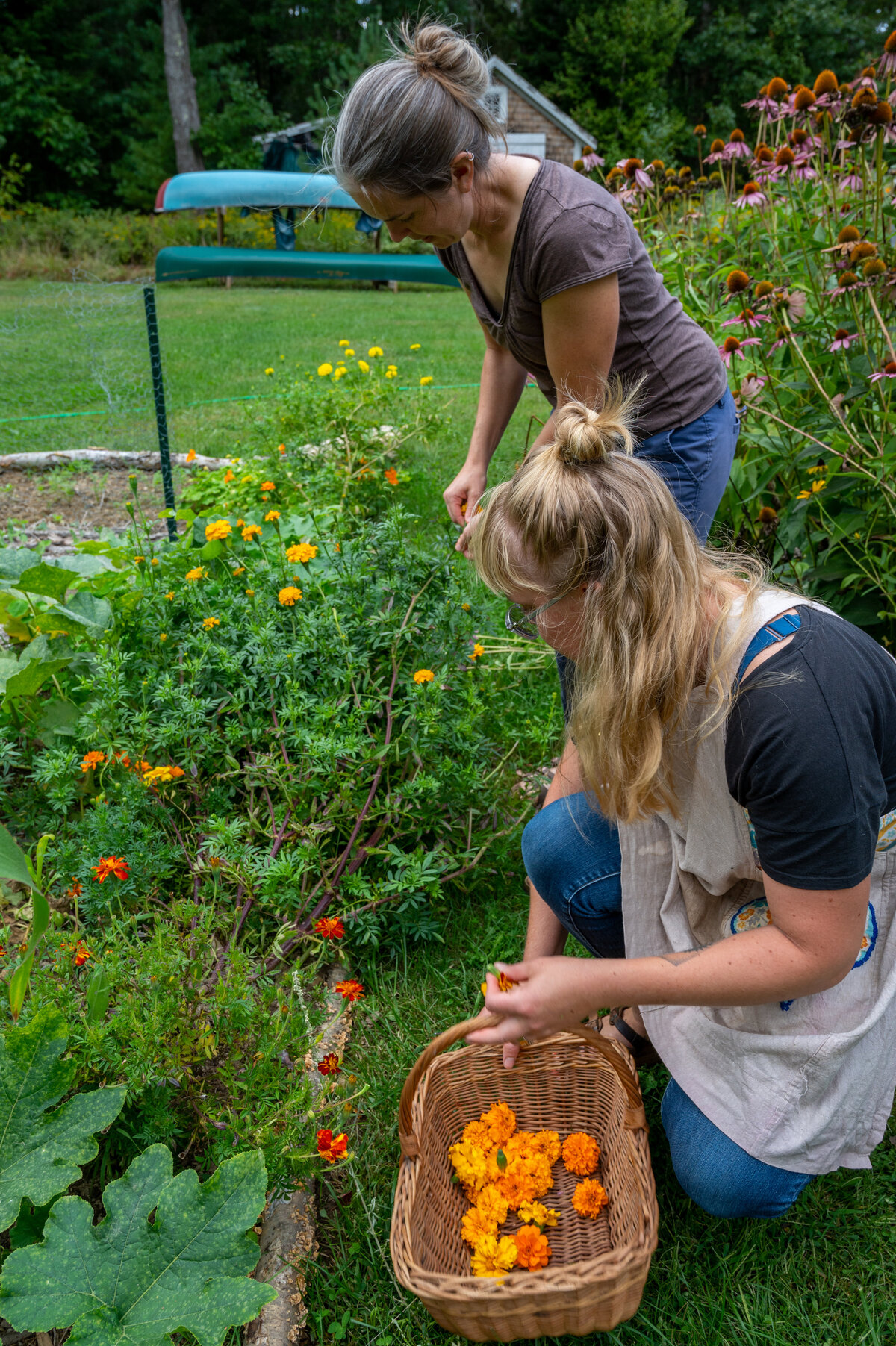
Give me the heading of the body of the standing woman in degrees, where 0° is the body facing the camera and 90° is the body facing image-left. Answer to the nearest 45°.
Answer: approximately 45°

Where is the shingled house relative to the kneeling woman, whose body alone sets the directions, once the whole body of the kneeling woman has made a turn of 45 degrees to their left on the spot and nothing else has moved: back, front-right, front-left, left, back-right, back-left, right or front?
back-right

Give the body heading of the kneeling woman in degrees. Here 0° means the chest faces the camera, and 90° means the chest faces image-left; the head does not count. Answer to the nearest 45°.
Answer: approximately 90°

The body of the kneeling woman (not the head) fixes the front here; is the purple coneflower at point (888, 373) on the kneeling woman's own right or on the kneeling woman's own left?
on the kneeling woman's own right

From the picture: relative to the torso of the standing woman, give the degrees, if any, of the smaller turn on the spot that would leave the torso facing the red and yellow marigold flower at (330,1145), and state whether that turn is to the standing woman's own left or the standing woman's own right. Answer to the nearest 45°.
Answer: approximately 45° to the standing woman's own left
